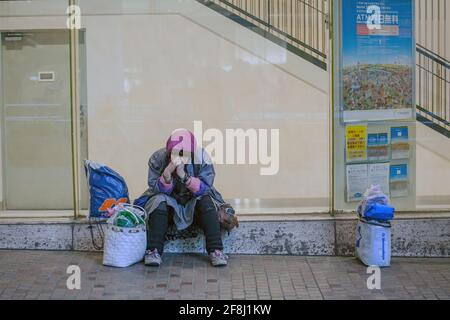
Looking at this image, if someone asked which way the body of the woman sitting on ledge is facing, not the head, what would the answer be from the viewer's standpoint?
toward the camera

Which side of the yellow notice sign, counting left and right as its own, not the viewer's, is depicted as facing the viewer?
front

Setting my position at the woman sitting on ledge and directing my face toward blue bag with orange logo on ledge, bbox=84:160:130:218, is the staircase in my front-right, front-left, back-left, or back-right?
back-right

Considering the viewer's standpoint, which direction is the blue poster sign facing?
facing the viewer

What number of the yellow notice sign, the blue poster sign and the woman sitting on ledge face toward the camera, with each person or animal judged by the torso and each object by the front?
3

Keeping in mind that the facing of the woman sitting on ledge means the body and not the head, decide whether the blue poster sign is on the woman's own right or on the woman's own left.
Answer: on the woman's own left
